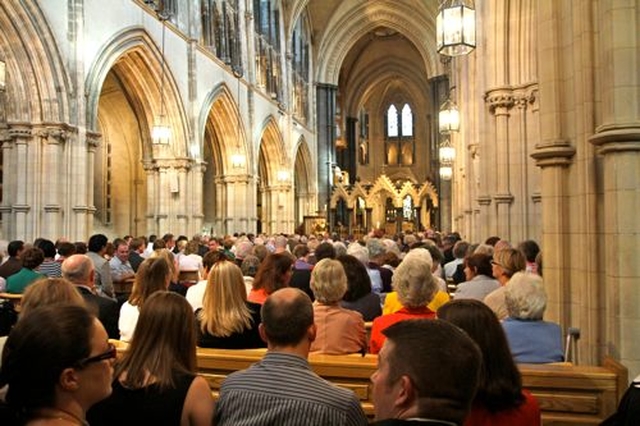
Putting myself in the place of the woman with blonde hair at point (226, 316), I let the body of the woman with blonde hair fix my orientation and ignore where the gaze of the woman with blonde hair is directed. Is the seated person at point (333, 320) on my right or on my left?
on my right

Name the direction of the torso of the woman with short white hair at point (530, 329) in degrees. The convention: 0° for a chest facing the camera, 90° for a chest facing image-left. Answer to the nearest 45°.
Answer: approximately 180°

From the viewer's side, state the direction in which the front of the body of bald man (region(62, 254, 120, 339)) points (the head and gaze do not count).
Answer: away from the camera

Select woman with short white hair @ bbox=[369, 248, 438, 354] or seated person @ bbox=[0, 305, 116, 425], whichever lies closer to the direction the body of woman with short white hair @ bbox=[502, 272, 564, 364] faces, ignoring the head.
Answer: the woman with short white hair

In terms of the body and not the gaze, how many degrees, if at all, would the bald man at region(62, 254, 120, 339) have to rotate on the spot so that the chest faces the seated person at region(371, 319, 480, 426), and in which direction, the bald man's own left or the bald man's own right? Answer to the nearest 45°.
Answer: approximately 180°

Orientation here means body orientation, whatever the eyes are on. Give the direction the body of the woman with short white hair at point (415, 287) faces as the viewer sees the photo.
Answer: away from the camera

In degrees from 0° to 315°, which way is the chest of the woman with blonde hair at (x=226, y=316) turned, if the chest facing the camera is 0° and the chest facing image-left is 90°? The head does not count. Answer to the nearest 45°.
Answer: approximately 180°

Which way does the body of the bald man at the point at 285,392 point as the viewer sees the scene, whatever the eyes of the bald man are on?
away from the camera

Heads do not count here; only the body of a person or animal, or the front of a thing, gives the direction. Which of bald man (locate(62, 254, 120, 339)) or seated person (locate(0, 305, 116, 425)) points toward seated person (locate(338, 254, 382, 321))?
seated person (locate(0, 305, 116, 425))

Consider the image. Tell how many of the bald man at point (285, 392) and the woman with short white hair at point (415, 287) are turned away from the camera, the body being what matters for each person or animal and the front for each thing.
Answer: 2

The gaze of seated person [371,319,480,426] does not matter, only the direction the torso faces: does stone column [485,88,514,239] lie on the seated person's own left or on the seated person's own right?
on the seated person's own right

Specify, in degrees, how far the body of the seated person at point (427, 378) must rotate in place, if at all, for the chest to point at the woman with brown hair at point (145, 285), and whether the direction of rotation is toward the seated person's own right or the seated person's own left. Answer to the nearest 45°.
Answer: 0° — they already face them

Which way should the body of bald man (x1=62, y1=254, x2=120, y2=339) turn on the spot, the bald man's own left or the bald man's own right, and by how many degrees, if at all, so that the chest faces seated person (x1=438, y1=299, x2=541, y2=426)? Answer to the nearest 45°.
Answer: approximately 135° to the bald man's own right

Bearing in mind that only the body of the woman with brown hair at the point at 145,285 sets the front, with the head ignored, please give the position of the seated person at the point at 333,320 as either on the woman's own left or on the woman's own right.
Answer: on the woman's own right
